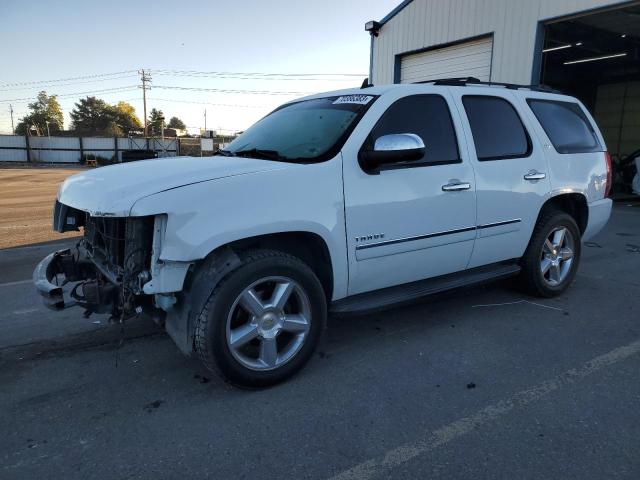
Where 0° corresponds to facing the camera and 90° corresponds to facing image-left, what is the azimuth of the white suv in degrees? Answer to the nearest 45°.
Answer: approximately 45°

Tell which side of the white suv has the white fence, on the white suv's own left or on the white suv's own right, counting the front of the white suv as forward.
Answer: on the white suv's own right

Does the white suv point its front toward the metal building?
no
